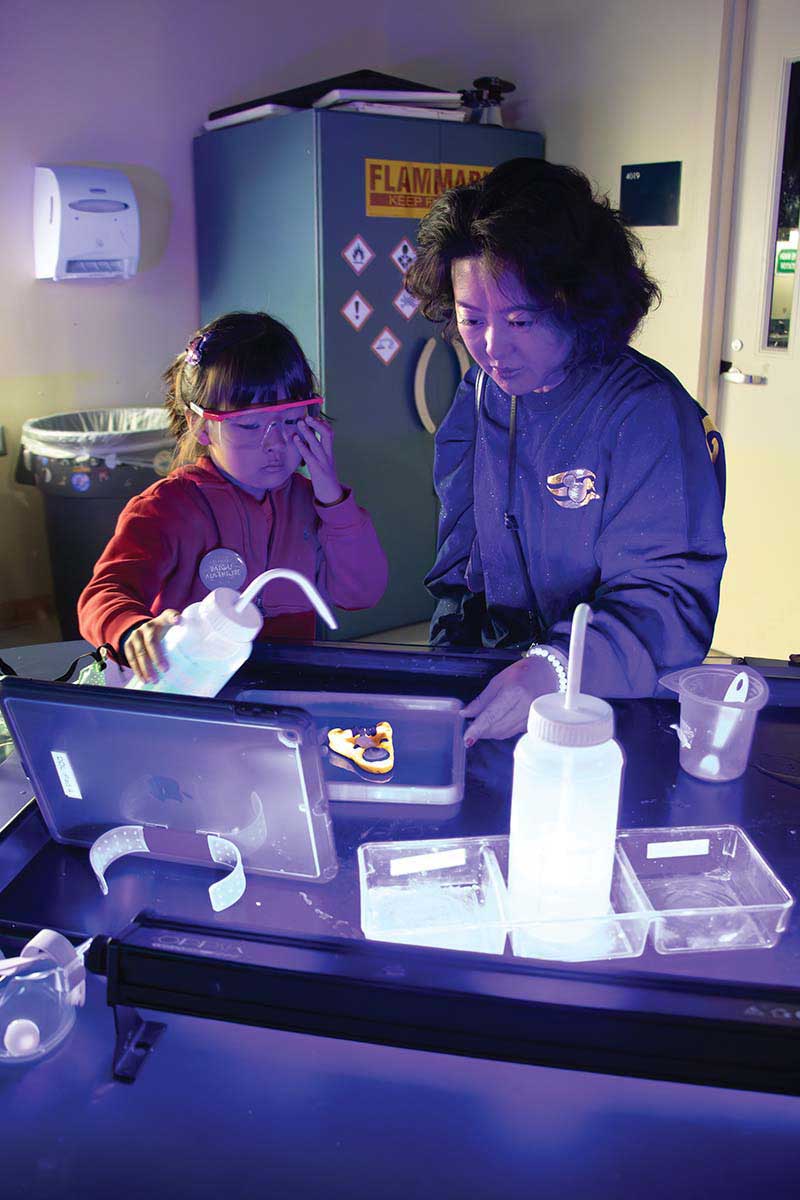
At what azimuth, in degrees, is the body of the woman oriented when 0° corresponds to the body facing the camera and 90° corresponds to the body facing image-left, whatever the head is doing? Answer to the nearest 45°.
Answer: approximately 45°

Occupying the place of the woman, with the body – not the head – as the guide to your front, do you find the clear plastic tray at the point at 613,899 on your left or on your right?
on your left

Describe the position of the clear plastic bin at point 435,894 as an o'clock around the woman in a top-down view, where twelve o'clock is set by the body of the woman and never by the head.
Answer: The clear plastic bin is roughly at 11 o'clock from the woman.

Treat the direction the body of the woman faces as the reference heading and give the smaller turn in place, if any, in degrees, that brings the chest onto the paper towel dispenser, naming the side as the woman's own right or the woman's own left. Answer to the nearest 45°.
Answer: approximately 90° to the woman's own right

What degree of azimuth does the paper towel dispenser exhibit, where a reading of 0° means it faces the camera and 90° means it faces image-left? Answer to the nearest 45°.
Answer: approximately 315°

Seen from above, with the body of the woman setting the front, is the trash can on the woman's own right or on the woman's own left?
on the woman's own right
